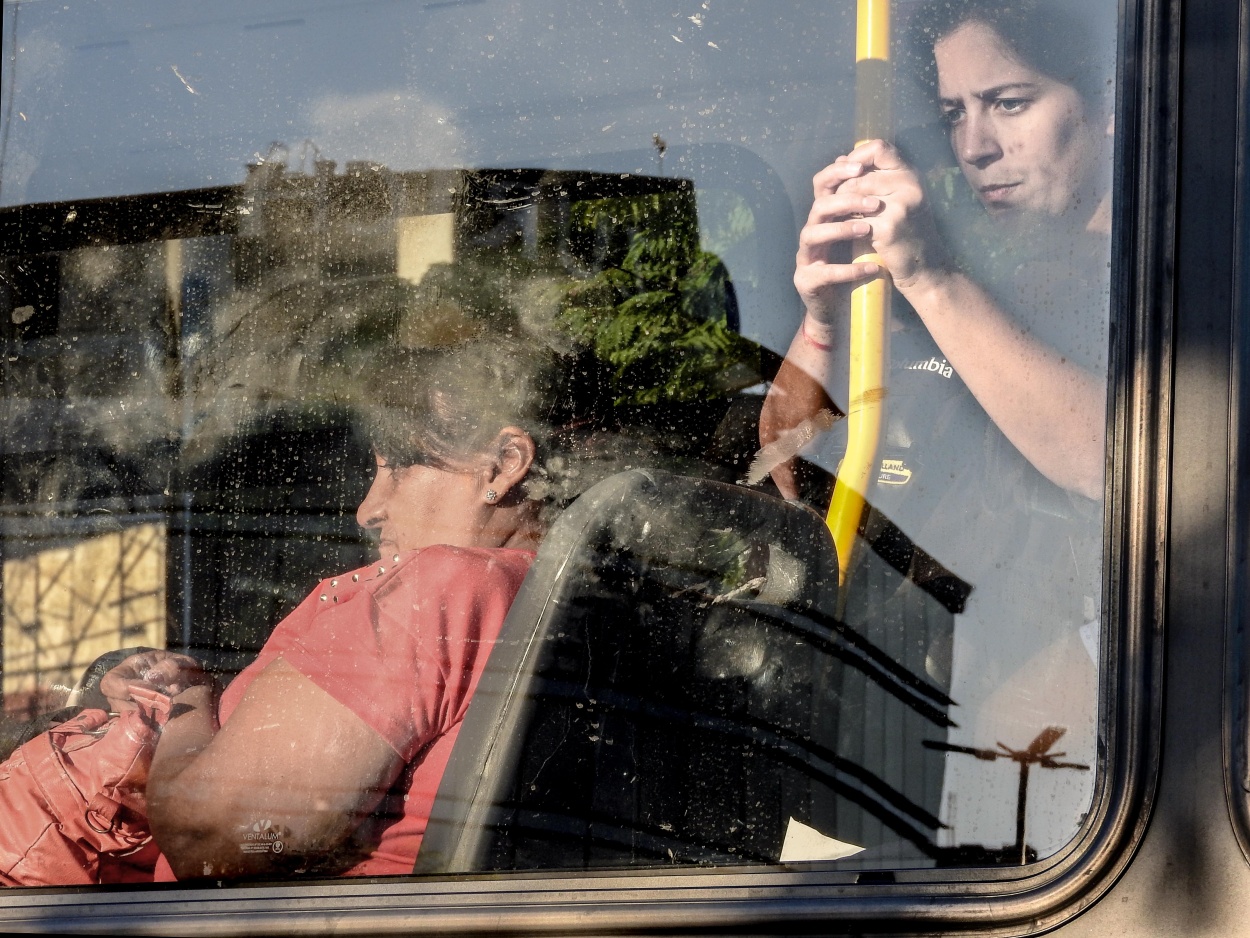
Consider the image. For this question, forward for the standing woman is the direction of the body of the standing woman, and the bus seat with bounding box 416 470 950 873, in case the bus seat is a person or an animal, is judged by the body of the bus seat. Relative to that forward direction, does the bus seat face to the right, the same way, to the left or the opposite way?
to the right

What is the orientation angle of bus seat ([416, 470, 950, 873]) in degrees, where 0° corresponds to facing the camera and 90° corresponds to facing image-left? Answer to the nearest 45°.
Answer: approximately 135°

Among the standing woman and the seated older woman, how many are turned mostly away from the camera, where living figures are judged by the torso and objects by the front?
0

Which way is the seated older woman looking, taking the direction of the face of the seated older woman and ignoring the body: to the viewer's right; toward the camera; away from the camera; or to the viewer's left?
to the viewer's left

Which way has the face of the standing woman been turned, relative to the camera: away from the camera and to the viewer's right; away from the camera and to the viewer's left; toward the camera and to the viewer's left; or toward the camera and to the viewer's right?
toward the camera and to the viewer's left

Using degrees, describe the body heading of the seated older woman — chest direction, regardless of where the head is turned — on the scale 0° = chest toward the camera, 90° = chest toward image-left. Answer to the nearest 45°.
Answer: approximately 90°
